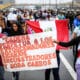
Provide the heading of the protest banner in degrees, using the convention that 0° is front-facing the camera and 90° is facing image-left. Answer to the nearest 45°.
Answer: approximately 0°

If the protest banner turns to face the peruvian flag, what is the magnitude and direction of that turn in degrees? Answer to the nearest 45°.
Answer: approximately 135° to its left
